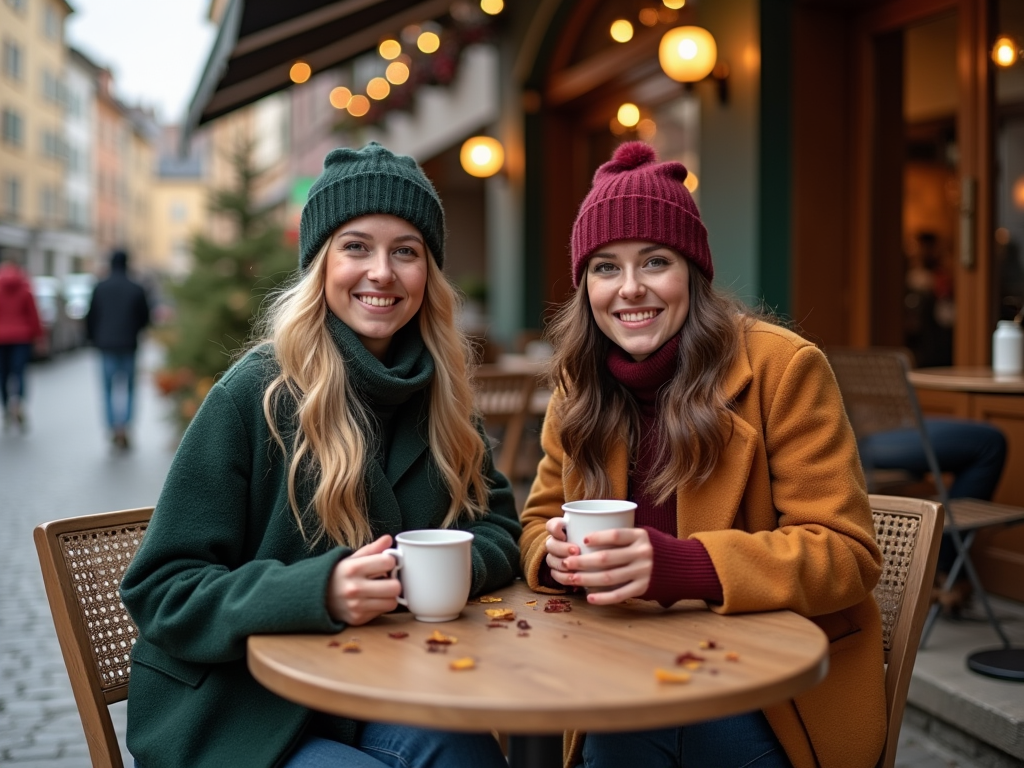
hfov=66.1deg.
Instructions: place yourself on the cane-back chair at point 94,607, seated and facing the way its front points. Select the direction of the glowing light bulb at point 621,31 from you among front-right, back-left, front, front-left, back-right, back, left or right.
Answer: left

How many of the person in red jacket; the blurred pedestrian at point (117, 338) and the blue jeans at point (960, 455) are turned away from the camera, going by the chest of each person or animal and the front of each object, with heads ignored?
2

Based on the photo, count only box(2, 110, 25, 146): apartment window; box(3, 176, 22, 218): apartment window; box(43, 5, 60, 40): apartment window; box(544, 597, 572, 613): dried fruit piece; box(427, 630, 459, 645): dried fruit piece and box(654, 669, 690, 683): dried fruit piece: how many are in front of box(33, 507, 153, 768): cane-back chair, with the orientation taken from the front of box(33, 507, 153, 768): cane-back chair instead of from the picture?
3

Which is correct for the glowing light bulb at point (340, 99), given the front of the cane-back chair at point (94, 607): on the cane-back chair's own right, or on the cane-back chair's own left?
on the cane-back chair's own left

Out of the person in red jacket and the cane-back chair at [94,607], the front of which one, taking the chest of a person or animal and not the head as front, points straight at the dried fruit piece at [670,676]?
the cane-back chair

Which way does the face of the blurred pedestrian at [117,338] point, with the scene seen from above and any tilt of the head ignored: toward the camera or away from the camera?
away from the camera

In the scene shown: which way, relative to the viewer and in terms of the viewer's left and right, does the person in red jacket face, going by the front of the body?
facing away from the viewer

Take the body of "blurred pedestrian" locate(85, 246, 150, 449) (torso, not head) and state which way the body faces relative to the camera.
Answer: away from the camera
